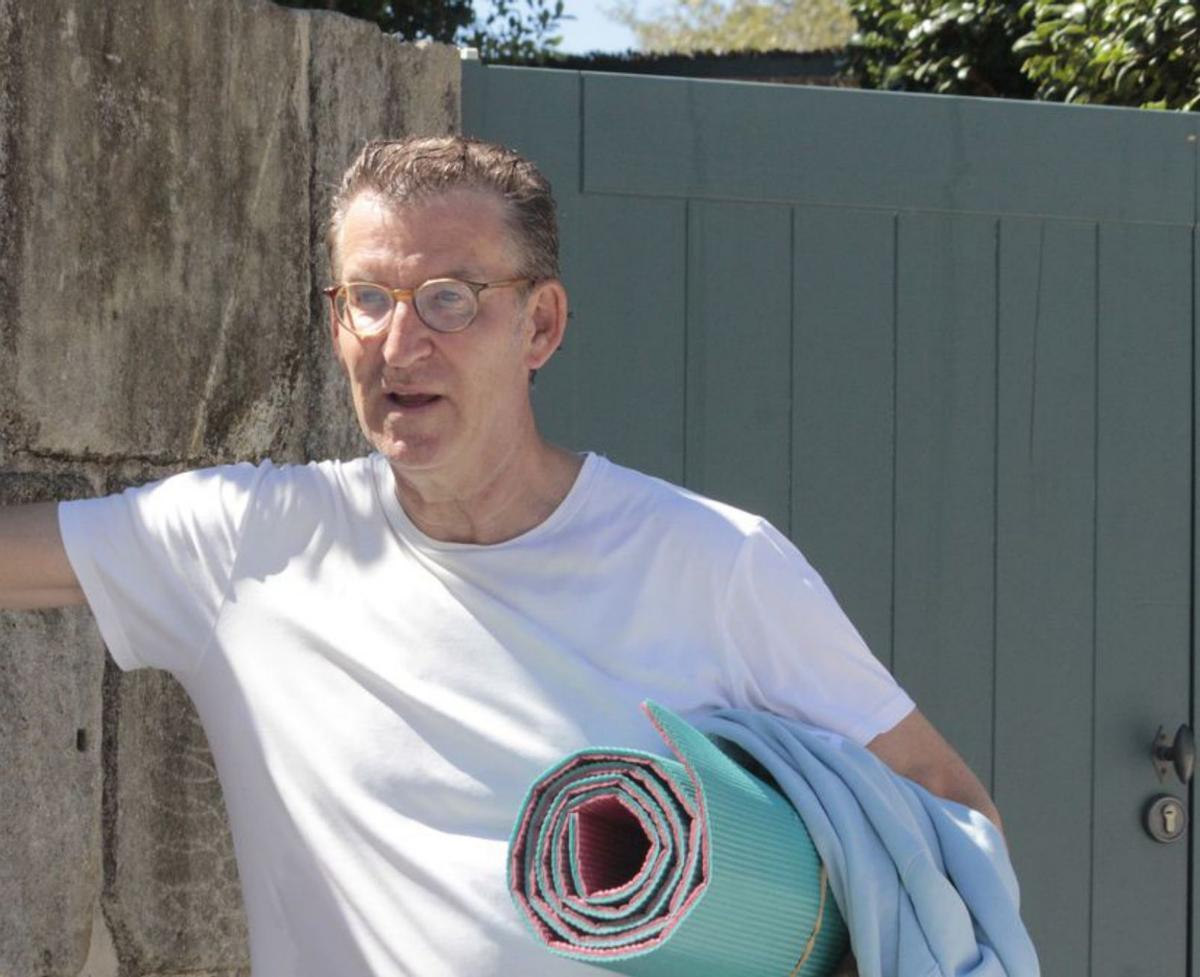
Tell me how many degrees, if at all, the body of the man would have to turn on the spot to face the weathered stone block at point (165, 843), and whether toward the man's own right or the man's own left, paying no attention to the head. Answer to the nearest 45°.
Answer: approximately 135° to the man's own right

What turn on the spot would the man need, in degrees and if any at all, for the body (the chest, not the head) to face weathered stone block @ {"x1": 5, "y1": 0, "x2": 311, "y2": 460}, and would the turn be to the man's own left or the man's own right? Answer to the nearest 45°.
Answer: approximately 135° to the man's own right

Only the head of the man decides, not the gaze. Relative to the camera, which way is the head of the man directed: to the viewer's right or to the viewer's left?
to the viewer's left

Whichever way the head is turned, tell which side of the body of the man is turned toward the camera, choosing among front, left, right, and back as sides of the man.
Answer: front

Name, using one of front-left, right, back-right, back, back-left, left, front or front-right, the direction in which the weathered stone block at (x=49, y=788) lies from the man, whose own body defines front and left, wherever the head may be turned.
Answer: back-right

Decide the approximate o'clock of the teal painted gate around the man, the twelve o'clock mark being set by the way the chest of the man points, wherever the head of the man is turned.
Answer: The teal painted gate is roughly at 7 o'clock from the man.
